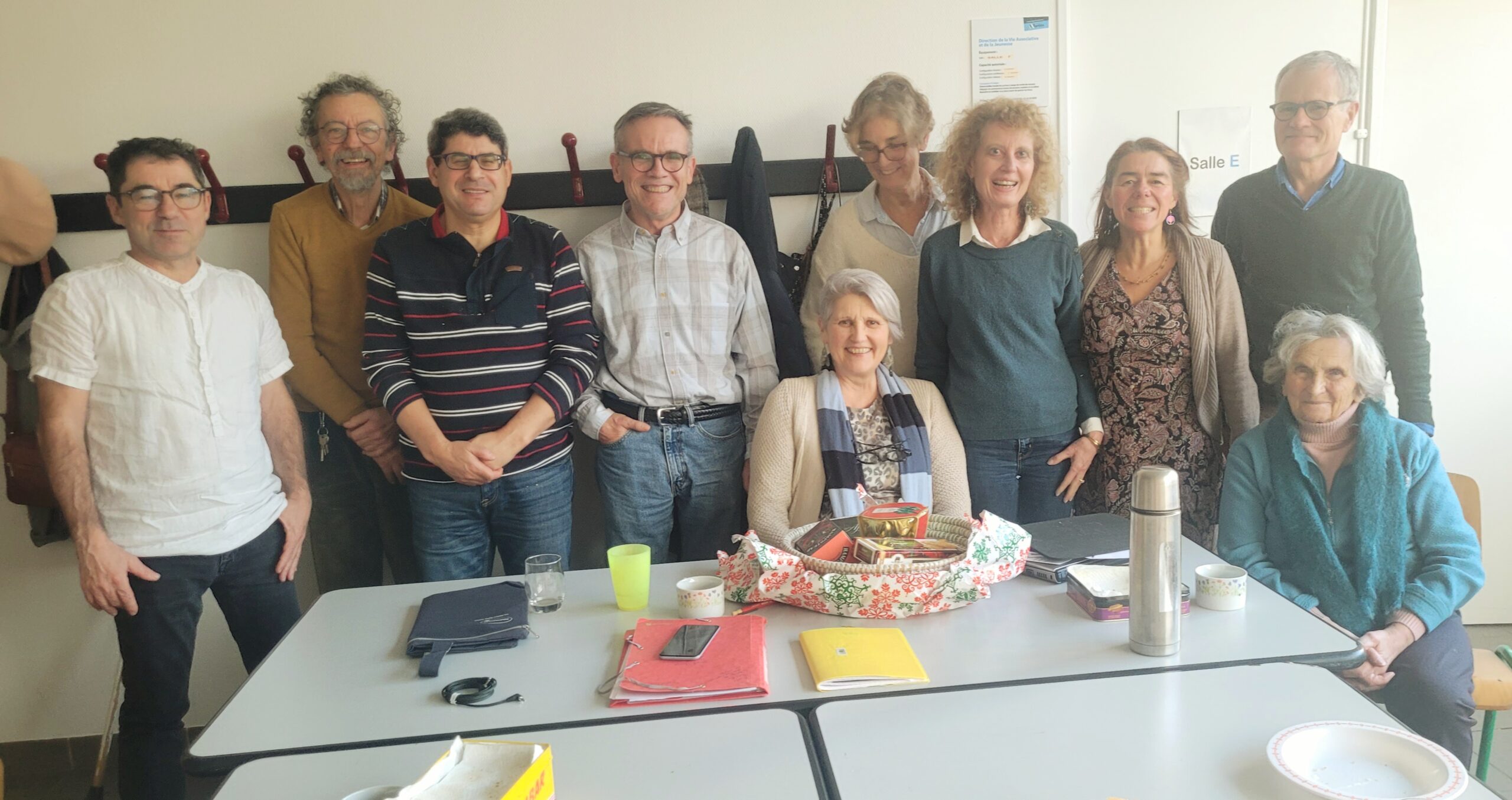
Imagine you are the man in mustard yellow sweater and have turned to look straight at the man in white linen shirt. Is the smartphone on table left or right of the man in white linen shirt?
left

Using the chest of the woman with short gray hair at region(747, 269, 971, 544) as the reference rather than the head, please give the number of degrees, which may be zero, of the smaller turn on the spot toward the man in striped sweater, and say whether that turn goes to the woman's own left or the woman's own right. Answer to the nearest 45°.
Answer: approximately 90° to the woman's own right

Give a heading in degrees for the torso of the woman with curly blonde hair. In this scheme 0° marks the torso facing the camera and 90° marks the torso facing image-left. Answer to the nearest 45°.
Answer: approximately 0°

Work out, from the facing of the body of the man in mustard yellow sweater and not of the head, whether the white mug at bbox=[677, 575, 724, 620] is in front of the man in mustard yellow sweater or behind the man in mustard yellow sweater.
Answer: in front

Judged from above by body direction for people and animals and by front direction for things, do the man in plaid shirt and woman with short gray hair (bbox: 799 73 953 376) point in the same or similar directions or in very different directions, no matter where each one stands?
same or similar directions

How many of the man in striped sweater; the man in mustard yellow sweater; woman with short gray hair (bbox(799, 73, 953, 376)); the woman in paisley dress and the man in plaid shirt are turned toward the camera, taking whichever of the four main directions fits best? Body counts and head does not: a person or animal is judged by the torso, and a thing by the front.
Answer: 5

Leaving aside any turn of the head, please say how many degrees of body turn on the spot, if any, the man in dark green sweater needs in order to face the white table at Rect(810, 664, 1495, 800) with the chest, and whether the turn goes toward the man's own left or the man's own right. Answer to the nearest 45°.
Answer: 0° — they already face it

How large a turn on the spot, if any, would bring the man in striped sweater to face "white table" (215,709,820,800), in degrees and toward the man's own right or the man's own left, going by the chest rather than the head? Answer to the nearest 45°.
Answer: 0° — they already face it

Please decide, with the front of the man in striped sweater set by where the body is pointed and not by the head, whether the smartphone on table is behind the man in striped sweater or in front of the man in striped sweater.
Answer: in front

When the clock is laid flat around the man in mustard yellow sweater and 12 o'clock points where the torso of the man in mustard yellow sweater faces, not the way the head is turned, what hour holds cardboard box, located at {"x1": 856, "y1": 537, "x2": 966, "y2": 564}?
The cardboard box is roughly at 11 o'clock from the man in mustard yellow sweater.

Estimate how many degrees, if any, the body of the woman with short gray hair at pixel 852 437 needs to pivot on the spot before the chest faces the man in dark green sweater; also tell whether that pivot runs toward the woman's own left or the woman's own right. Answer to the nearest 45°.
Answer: approximately 90° to the woman's own left

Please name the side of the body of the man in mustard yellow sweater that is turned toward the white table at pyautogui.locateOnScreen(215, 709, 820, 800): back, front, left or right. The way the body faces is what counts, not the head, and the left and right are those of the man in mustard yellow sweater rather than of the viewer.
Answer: front

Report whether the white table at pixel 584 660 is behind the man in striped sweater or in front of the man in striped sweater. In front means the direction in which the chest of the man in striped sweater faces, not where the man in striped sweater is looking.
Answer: in front

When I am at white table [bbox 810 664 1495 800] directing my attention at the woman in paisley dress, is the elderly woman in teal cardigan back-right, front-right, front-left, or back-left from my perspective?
front-right

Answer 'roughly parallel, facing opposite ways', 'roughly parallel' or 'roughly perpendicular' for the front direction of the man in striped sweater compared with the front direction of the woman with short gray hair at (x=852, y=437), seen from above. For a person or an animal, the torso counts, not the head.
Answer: roughly parallel

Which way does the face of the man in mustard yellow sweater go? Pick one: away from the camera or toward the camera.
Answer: toward the camera

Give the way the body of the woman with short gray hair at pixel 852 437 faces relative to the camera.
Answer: toward the camera
